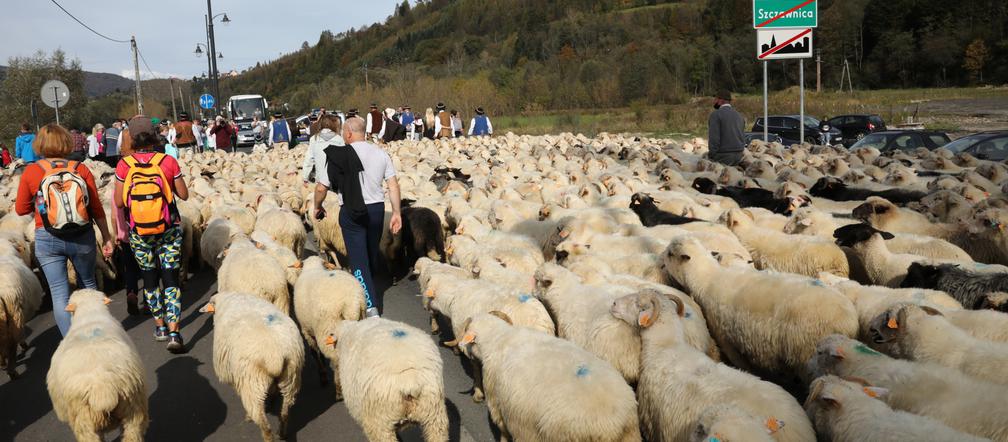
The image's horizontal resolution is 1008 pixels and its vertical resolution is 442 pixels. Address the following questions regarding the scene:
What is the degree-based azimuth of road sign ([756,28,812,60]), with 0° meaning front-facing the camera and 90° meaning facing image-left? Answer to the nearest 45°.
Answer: approximately 0°

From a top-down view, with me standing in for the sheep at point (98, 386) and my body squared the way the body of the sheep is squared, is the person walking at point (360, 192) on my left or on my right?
on my right

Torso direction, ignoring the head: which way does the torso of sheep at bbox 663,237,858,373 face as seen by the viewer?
to the viewer's left

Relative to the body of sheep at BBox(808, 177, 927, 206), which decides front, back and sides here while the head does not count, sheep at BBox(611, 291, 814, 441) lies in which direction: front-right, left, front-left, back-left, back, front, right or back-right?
left

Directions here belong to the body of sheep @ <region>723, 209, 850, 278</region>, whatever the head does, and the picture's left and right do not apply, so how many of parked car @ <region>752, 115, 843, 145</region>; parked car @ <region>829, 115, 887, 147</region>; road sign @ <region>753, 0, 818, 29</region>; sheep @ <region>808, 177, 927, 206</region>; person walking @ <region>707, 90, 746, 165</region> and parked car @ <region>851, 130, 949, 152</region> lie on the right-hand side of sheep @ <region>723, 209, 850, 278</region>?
6

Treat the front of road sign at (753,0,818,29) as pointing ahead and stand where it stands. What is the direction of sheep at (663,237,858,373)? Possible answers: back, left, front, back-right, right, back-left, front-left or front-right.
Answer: front

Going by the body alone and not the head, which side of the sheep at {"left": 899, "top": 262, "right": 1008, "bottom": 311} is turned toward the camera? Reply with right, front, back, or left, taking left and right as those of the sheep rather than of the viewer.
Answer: left

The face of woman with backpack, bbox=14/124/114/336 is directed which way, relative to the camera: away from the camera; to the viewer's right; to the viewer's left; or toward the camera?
away from the camera

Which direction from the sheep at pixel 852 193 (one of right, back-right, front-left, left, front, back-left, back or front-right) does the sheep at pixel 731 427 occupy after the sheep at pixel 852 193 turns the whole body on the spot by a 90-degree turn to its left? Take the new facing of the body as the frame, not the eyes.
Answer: front

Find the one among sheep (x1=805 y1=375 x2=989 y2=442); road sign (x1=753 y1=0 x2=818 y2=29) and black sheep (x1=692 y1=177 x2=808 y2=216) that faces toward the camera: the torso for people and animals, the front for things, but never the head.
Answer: the road sign

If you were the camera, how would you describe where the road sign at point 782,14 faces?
facing the viewer

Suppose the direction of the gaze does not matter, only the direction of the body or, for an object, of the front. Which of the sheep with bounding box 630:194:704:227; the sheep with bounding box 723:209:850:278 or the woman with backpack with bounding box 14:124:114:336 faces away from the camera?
the woman with backpack

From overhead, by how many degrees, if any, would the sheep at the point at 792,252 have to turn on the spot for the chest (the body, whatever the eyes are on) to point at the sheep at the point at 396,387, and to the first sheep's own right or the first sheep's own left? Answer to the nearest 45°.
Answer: approximately 45° to the first sheep's own left

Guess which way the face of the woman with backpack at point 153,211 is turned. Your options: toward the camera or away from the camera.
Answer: away from the camera

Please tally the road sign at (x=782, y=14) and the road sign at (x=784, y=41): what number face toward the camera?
2

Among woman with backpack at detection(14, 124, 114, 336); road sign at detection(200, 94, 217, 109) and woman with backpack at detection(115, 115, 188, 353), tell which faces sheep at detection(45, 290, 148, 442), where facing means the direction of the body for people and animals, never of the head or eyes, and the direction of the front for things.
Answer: the road sign

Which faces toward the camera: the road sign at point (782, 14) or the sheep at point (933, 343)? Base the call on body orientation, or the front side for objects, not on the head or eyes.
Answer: the road sign

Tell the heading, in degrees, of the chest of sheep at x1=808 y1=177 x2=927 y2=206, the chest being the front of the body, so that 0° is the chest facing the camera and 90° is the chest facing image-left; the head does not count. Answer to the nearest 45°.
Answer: approximately 90°

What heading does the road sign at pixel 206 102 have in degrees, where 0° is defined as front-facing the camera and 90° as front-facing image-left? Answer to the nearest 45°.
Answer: approximately 0°

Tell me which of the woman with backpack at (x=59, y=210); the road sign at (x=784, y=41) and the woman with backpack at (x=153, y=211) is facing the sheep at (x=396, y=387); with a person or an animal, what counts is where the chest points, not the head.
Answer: the road sign
